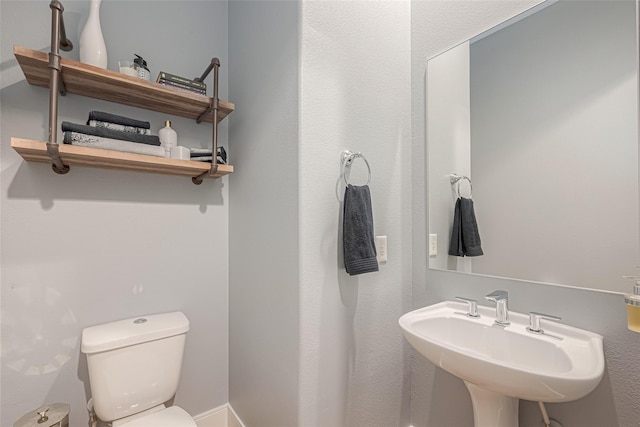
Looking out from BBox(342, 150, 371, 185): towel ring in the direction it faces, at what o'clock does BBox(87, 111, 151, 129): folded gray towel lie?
The folded gray towel is roughly at 4 o'clock from the towel ring.

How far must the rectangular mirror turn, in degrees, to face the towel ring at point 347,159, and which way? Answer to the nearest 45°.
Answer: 0° — it already faces it

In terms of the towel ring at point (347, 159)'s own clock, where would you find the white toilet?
The white toilet is roughly at 4 o'clock from the towel ring.

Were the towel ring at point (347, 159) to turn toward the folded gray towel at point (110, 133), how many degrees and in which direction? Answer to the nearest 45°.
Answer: approximately 135° to its right

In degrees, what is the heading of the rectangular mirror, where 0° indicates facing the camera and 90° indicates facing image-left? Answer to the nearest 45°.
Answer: approximately 45°
